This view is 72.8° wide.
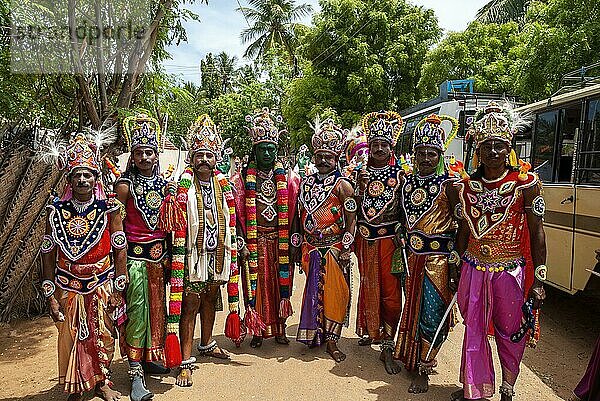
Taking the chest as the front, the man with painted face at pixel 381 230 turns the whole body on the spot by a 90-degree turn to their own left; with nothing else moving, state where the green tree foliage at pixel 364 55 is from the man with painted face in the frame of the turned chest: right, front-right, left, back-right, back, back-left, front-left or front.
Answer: left

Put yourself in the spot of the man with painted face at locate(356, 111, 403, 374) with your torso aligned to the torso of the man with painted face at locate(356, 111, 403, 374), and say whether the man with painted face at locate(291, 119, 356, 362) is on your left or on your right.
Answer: on your right

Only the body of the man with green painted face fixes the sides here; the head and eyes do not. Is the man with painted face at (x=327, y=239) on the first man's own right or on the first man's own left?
on the first man's own left

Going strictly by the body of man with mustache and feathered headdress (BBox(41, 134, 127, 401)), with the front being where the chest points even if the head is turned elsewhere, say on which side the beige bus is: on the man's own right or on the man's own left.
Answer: on the man's own left

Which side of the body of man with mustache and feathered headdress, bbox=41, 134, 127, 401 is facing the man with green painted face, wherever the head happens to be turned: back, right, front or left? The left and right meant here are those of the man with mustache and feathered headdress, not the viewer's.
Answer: left

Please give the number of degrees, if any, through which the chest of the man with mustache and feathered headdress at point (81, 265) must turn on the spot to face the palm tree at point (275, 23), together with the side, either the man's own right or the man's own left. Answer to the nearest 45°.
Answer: approximately 135° to the man's own left
